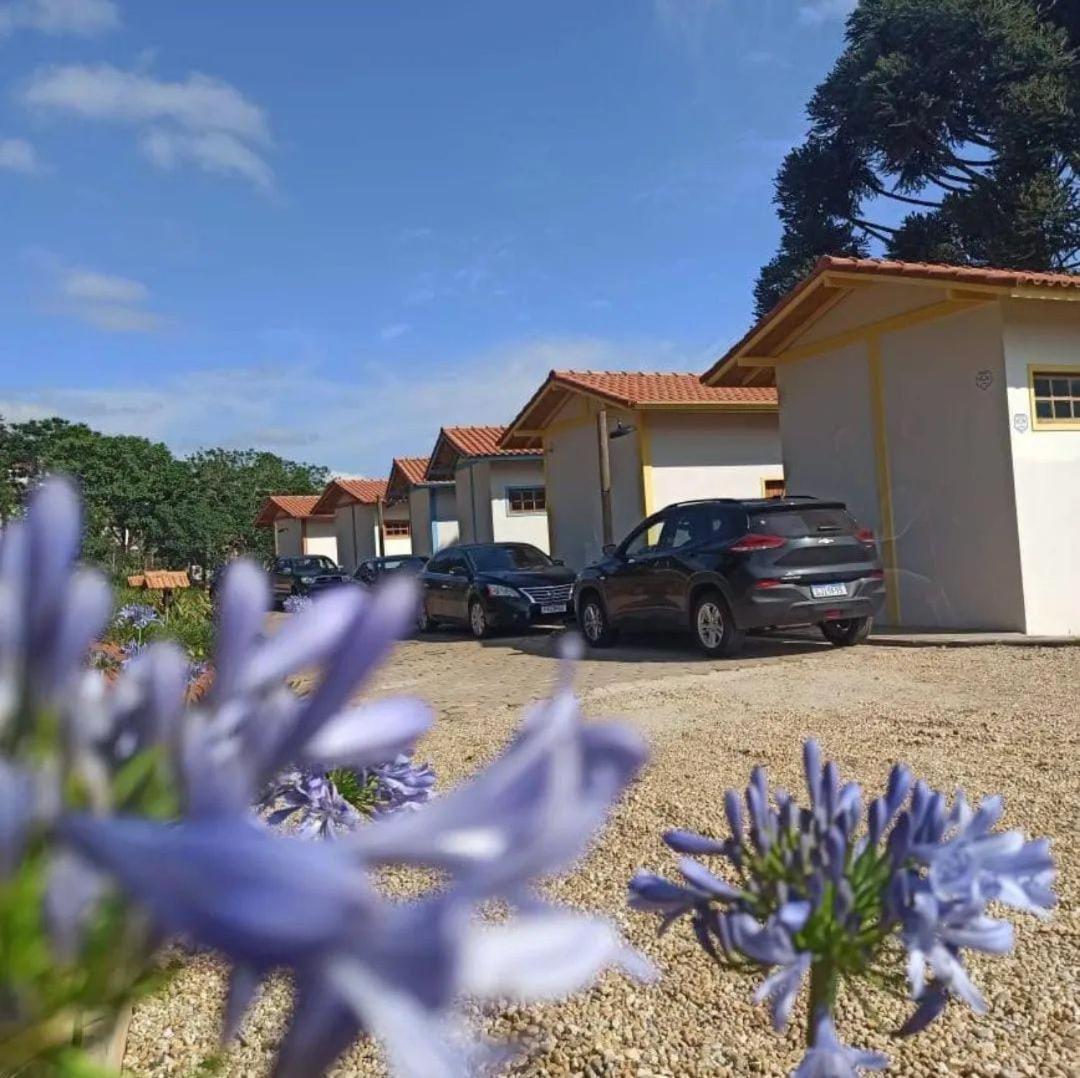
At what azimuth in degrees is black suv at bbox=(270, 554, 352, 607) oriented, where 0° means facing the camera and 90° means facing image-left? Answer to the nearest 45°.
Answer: approximately 315°

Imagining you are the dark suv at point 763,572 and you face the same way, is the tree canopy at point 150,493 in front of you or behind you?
in front

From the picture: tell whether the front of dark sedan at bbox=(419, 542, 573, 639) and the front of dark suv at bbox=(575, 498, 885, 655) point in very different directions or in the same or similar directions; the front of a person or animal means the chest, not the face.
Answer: very different directions

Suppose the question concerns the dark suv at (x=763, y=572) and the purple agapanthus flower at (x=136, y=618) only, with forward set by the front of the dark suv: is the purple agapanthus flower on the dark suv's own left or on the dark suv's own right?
on the dark suv's own left

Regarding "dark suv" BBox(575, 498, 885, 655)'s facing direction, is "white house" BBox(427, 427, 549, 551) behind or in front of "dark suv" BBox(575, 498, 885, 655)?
in front

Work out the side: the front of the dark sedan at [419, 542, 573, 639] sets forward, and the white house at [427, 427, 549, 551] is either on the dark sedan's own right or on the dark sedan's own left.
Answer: on the dark sedan's own left

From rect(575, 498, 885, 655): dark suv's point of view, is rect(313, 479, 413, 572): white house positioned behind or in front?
in front

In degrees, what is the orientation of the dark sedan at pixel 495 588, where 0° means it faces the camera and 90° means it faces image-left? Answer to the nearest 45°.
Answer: approximately 315°

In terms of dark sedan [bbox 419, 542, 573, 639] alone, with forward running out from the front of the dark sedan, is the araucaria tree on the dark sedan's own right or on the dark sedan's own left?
on the dark sedan's own left

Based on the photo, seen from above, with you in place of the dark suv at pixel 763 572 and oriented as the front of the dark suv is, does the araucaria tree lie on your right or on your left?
on your right

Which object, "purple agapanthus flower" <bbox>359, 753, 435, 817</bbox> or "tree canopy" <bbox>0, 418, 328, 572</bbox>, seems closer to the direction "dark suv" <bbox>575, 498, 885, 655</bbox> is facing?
the tree canopy

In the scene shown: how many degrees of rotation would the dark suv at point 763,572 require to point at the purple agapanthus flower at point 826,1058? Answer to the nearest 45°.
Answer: approximately 135° to its left

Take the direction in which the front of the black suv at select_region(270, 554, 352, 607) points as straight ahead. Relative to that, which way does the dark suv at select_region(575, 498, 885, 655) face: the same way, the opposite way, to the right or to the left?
the opposite way
